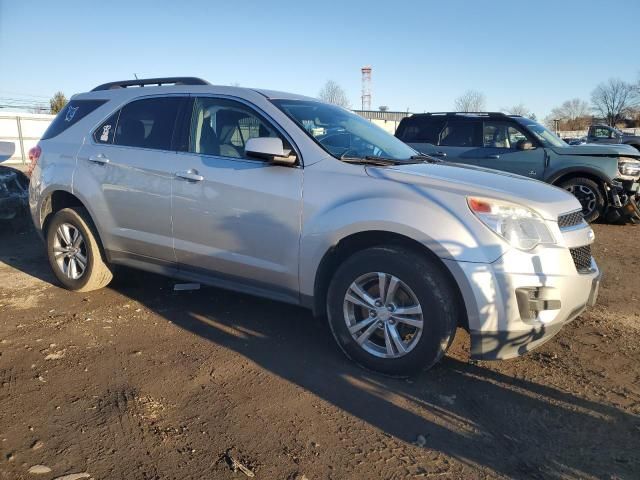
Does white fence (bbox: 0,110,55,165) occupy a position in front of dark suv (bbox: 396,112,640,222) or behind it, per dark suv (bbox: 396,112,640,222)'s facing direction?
behind

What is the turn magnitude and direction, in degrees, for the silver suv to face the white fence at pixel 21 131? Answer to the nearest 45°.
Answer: approximately 180°

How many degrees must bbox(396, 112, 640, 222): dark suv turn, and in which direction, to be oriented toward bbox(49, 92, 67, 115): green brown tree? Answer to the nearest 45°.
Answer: approximately 180°

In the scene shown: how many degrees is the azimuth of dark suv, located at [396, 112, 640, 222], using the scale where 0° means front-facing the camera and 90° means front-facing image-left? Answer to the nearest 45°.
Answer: approximately 315°
